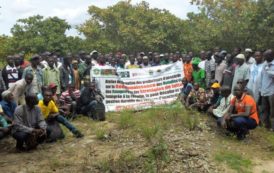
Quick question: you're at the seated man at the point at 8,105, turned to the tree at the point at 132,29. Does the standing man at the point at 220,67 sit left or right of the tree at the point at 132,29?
right

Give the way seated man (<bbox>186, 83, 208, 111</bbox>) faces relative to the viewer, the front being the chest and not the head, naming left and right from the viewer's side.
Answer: facing the viewer

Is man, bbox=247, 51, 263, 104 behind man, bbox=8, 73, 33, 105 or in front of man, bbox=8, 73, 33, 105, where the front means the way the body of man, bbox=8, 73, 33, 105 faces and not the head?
in front

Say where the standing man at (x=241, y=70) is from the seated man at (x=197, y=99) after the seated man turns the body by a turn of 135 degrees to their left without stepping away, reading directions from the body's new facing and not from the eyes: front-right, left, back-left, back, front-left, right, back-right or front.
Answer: front-right

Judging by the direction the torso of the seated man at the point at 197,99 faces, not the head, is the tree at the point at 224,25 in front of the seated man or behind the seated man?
behind

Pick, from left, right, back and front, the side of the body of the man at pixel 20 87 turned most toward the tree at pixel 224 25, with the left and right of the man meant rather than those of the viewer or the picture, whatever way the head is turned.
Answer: left

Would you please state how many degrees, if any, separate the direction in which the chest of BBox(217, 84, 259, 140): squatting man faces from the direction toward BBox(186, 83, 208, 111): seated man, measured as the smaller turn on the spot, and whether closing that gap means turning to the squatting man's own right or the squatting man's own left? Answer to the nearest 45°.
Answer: approximately 90° to the squatting man's own right

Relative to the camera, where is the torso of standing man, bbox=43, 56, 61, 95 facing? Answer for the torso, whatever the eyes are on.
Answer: toward the camera

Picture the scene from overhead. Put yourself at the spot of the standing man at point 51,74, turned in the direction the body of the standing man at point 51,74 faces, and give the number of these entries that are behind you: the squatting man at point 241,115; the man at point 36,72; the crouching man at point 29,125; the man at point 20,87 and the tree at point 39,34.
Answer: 1

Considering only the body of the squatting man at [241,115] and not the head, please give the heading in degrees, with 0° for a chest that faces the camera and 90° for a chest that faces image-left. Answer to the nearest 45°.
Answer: approximately 45°

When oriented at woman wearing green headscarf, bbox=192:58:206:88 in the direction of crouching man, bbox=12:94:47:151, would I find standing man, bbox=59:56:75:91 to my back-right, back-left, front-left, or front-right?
front-right

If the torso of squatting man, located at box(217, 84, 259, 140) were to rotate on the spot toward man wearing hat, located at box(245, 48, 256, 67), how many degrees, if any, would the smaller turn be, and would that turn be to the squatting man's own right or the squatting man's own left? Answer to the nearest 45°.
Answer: approximately 135° to the squatting man's own right

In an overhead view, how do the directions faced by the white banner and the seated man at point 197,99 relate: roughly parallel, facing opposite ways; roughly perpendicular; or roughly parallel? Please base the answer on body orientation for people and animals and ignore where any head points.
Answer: roughly parallel

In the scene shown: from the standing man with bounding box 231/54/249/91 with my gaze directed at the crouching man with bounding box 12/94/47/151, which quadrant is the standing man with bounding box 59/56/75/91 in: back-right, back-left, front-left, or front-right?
front-right
